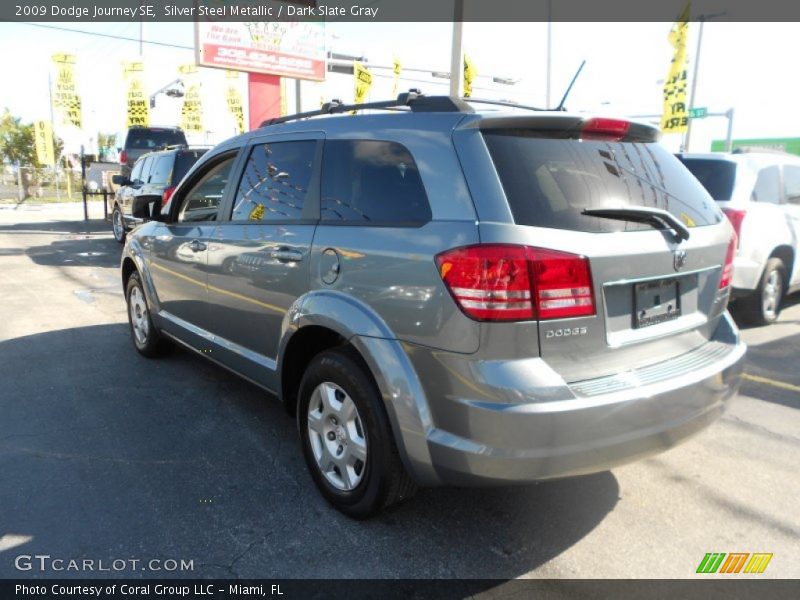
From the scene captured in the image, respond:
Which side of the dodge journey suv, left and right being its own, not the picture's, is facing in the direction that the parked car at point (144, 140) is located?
front

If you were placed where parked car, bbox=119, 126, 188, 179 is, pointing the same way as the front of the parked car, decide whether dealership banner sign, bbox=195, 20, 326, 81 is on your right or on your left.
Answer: on your right

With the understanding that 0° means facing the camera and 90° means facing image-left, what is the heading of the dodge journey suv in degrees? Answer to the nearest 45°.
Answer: approximately 135°

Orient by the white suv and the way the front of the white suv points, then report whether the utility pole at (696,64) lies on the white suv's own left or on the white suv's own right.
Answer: on the white suv's own left

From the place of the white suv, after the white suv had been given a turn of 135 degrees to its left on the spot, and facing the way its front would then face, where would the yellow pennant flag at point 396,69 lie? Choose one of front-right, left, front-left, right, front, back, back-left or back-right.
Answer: front-right

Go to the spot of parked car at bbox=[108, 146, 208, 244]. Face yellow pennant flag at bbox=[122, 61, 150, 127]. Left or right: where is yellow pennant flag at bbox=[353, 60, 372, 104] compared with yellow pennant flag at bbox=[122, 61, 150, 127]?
right

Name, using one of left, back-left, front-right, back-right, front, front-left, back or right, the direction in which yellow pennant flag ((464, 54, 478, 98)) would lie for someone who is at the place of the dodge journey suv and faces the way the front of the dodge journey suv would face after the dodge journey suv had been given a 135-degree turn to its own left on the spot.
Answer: back

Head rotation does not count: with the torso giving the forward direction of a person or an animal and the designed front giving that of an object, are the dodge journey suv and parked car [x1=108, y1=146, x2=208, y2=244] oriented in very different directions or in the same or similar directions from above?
same or similar directions

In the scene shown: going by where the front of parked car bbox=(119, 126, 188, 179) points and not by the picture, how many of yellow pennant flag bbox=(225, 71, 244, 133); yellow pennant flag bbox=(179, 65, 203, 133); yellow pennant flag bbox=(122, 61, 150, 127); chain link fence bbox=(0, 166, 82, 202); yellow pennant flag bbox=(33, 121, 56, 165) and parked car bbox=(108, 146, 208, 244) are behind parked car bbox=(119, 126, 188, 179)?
1

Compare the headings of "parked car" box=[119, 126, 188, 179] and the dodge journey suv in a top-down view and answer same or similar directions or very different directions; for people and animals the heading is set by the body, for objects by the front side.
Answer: same or similar directions

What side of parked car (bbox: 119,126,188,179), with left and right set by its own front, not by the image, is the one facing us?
back

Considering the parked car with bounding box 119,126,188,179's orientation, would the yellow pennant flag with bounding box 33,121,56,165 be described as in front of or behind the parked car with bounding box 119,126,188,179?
in front

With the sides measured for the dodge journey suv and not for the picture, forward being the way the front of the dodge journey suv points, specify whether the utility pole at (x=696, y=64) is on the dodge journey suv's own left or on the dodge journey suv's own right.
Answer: on the dodge journey suv's own right

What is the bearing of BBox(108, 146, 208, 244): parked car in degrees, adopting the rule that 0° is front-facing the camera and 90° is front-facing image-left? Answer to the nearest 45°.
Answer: approximately 135°

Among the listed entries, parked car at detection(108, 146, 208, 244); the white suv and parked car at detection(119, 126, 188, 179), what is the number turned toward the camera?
0
